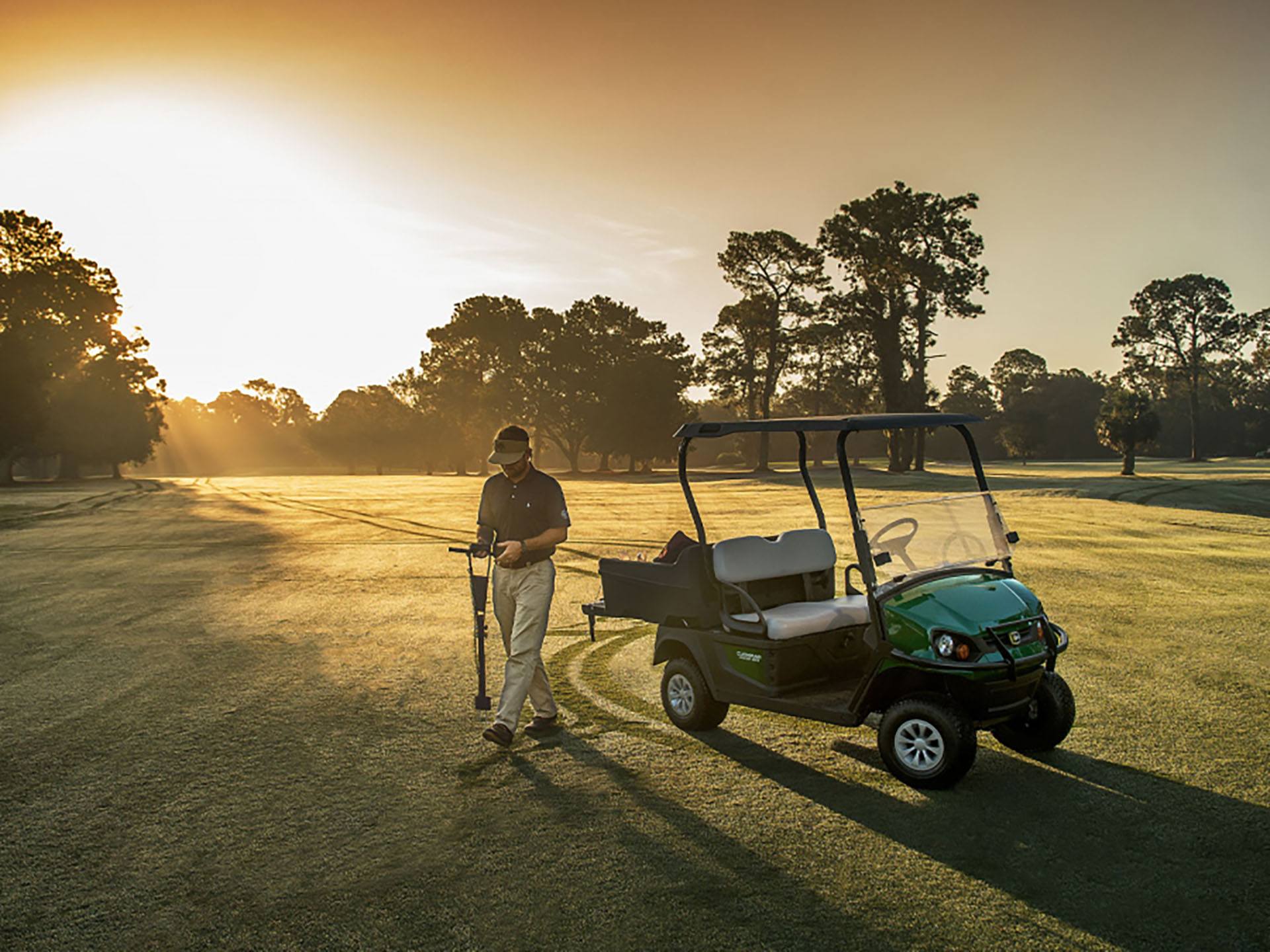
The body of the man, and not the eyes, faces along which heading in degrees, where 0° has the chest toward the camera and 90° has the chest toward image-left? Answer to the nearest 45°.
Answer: approximately 45°

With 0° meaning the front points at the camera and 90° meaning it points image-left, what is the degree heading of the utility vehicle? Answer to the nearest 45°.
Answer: approximately 315°

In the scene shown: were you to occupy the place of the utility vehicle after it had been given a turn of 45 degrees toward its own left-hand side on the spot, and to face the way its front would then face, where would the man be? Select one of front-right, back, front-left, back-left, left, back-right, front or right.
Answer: back
